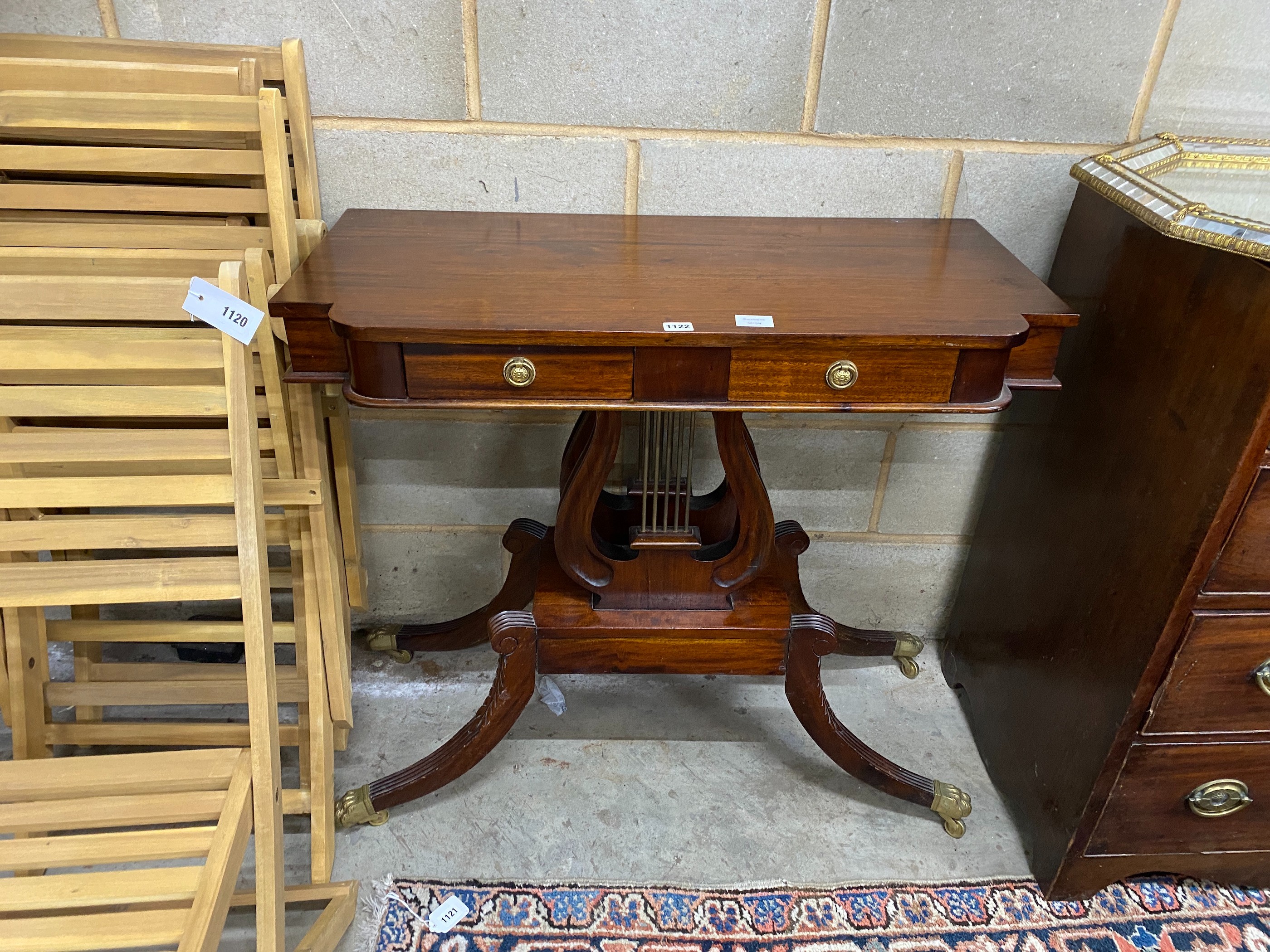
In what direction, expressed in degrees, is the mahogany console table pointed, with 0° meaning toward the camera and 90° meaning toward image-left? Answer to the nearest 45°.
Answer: approximately 0°

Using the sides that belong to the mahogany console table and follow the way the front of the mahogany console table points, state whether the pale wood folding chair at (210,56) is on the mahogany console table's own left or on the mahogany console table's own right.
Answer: on the mahogany console table's own right

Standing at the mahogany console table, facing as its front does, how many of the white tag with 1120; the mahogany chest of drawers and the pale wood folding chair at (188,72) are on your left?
1

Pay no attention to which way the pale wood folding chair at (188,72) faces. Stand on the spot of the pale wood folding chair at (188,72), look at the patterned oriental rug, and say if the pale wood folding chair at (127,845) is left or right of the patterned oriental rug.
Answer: right

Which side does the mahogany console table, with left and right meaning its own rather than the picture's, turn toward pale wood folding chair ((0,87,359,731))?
right
